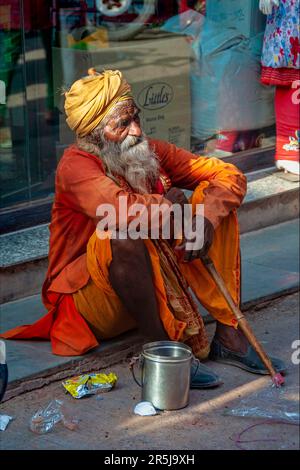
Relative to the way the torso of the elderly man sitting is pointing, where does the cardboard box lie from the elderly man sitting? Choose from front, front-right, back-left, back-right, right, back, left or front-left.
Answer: back-left

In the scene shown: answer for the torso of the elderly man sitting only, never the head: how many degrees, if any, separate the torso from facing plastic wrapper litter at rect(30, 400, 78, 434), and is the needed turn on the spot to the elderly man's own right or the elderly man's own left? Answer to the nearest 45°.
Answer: approximately 90° to the elderly man's own right

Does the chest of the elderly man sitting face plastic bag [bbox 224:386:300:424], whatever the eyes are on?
yes

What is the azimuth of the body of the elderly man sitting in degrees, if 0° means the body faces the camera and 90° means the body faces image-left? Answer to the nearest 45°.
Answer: approximately 315°

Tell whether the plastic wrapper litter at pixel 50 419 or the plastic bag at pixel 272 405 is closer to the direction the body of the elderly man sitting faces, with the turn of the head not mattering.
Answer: the plastic bag
